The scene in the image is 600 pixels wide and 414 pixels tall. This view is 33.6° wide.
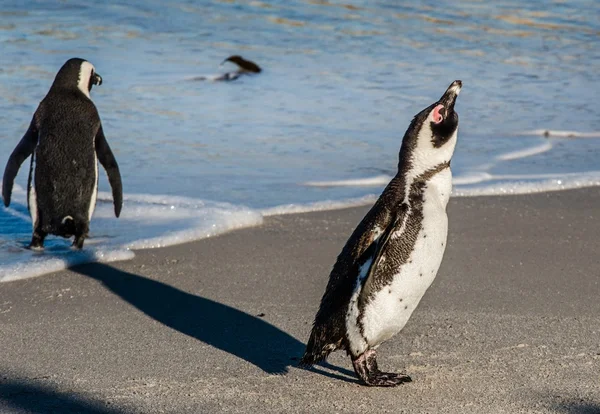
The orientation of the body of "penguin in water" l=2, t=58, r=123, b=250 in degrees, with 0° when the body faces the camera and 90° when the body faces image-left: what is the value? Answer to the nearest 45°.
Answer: approximately 180°

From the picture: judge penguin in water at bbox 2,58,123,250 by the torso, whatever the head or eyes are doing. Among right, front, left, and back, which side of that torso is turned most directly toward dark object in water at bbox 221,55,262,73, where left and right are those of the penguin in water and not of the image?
front

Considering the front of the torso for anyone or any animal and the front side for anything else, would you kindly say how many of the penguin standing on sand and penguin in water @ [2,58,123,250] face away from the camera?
1

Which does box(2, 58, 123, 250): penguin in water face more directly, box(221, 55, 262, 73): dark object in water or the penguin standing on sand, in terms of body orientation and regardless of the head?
the dark object in water

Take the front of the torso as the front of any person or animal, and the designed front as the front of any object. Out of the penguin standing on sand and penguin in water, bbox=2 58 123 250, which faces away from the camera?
the penguin in water

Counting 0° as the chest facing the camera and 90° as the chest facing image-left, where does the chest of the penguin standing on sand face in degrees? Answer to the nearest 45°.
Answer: approximately 270°
